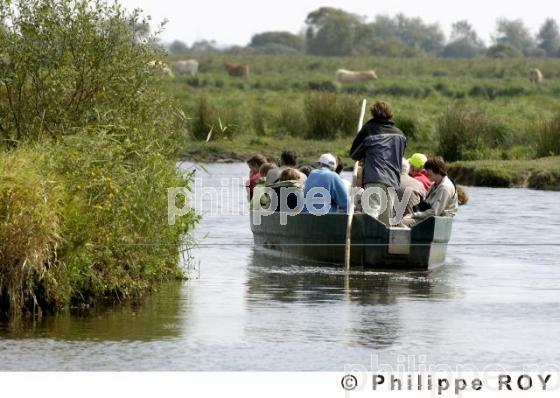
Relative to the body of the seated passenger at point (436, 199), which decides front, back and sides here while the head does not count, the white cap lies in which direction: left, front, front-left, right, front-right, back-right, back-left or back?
front

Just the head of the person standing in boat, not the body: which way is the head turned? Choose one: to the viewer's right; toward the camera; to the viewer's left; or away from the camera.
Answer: away from the camera

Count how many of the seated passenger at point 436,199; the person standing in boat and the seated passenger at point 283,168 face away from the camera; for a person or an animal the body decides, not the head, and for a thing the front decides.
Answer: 2

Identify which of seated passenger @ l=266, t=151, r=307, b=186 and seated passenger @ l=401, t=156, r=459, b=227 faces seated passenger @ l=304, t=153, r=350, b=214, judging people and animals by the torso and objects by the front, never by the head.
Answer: seated passenger @ l=401, t=156, r=459, b=227

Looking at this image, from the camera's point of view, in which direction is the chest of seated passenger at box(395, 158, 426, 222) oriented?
to the viewer's left

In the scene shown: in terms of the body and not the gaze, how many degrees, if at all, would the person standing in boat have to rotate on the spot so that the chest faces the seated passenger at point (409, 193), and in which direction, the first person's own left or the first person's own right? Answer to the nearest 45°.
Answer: approximately 45° to the first person's own right

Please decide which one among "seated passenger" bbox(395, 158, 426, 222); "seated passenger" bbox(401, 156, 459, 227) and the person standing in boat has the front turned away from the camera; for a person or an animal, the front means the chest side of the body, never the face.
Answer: the person standing in boat

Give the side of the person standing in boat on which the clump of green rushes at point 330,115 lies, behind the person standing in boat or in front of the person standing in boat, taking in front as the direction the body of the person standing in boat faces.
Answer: in front

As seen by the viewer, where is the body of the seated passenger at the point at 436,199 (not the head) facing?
to the viewer's left

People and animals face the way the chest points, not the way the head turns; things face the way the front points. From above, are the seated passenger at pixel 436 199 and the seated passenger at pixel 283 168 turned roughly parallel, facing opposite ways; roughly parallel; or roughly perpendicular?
roughly perpendicular

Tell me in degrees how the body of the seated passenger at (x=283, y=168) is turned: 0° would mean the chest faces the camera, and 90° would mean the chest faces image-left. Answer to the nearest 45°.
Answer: approximately 180°

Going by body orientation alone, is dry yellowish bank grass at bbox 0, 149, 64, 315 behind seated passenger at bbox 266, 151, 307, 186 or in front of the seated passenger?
behind

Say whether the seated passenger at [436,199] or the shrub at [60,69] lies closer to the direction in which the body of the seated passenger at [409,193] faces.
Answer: the shrub

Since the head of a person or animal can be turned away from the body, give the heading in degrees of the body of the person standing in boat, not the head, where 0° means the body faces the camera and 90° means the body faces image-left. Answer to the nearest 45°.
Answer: approximately 180°
